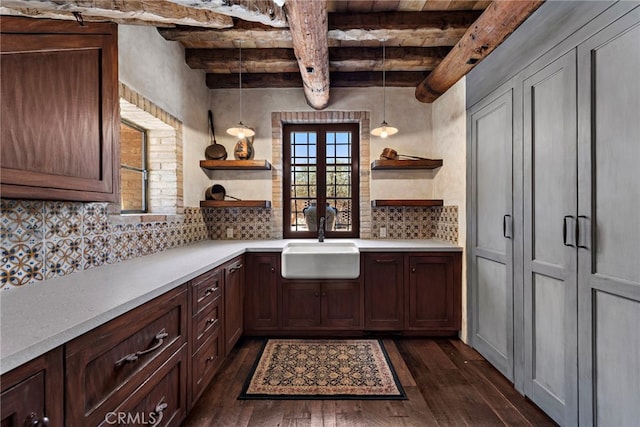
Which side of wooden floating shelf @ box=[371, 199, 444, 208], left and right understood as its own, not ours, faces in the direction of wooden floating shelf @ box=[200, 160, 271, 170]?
right

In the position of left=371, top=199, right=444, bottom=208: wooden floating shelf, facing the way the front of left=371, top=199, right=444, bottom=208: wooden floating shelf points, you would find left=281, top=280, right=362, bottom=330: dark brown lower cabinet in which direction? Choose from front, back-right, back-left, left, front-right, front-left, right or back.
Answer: front-right

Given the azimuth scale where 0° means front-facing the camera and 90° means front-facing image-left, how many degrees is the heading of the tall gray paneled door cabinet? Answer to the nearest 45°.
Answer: approximately 45°

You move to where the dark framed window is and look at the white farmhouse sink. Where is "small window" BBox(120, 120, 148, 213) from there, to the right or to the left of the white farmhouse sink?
right

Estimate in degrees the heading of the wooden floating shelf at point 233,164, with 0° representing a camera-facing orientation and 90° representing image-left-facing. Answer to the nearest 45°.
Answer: approximately 0°

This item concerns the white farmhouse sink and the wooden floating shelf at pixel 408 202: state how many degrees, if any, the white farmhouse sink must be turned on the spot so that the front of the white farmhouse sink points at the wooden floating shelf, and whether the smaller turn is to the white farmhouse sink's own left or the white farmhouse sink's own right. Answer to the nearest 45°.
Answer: approximately 135° to the white farmhouse sink's own left

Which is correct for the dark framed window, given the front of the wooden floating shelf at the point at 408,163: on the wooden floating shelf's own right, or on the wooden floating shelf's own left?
on the wooden floating shelf's own right

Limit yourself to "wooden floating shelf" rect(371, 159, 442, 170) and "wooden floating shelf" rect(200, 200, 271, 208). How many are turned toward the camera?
2

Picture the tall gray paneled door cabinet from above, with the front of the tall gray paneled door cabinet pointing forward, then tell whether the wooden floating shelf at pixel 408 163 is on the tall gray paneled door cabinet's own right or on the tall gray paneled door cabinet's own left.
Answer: on the tall gray paneled door cabinet's own right

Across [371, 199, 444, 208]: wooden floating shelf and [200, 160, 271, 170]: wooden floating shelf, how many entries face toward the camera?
2

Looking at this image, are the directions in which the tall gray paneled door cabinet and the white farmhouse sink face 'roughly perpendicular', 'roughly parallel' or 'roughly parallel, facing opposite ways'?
roughly perpendicular

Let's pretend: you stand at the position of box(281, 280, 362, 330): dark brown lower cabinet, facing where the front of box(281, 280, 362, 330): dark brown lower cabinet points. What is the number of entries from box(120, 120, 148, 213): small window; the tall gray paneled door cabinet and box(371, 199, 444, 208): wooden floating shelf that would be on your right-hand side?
1

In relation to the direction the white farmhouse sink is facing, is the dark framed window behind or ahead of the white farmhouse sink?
behind
